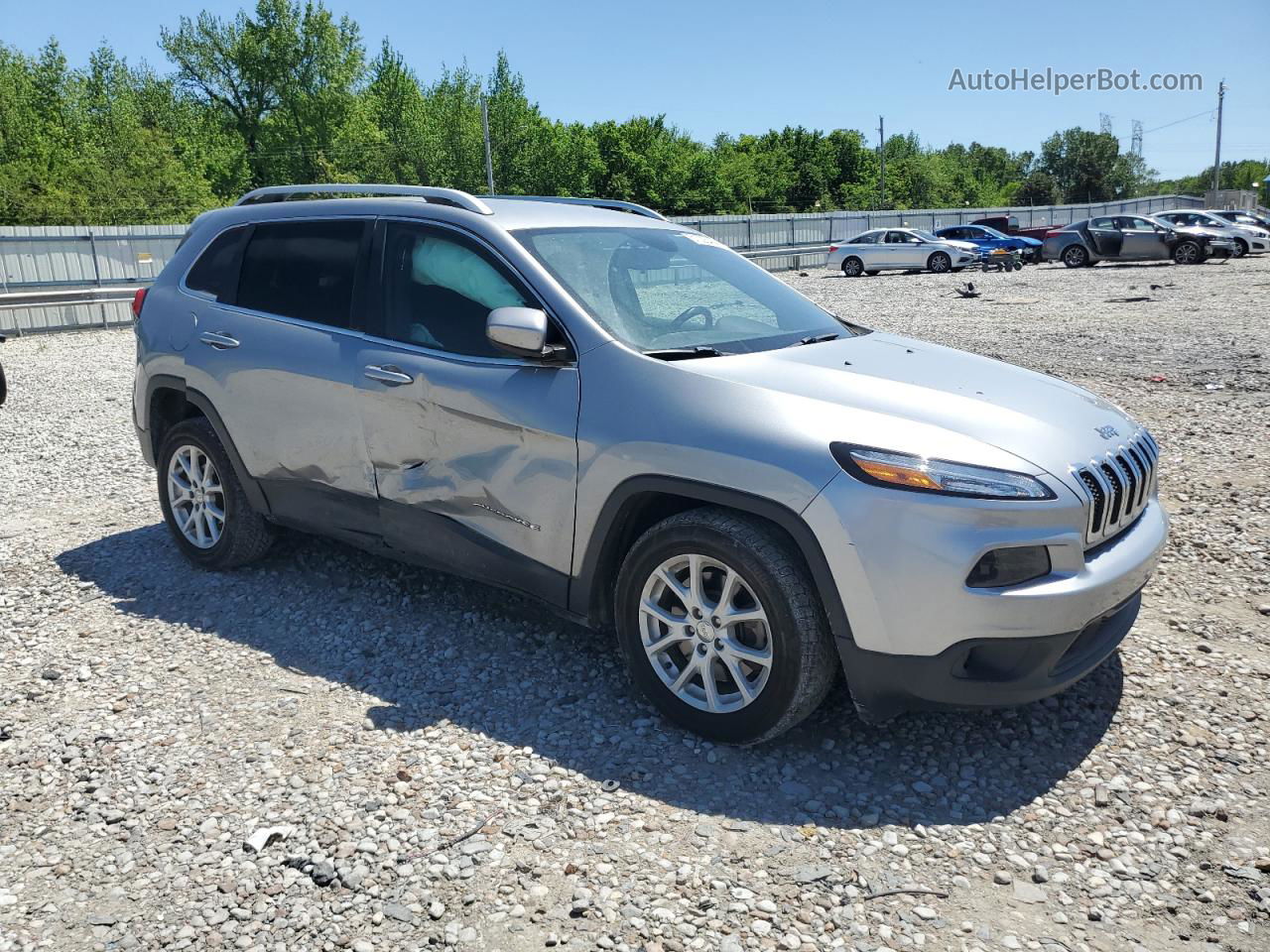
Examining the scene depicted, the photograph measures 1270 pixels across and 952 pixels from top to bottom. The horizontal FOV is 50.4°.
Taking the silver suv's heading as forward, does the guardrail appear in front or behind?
behind

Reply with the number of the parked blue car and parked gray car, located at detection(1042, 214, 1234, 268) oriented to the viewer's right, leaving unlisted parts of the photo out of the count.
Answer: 2

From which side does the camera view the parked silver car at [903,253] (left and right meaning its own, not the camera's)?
right

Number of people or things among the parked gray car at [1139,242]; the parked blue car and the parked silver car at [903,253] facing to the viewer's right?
3

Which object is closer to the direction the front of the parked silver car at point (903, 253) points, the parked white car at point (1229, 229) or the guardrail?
the parked white car

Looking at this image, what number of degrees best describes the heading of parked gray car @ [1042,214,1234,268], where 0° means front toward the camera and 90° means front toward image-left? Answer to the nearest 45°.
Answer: approximately 270°

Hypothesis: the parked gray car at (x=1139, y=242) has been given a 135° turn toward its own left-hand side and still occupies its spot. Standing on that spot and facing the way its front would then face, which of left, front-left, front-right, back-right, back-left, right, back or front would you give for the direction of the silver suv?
back-left

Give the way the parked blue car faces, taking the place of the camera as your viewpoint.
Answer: facing to the right of the viewer

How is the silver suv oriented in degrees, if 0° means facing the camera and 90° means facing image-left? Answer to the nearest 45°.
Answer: approximately 315°

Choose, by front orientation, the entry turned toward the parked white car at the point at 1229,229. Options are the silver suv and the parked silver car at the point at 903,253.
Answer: the parked silver car

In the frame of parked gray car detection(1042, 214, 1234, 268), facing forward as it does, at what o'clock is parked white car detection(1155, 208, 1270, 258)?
The parked white car is roughly at 10 o'clock from the parked gray car.
